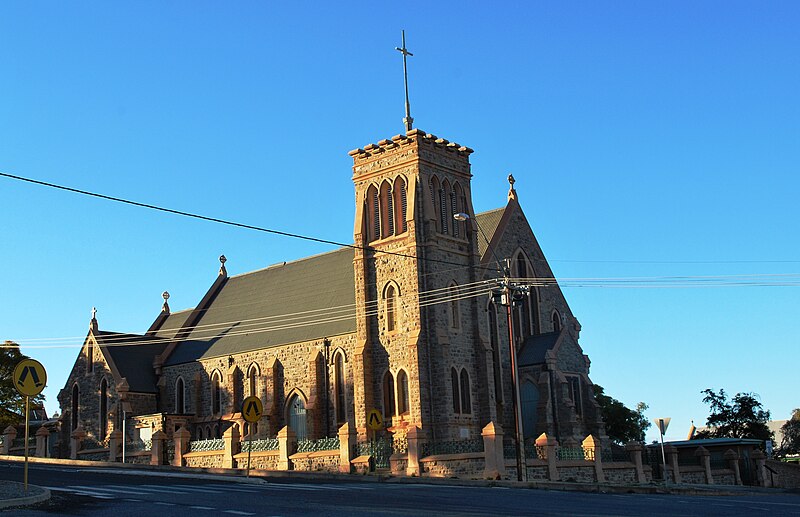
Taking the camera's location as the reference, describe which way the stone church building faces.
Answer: facing the viewer and to the right of the viewer

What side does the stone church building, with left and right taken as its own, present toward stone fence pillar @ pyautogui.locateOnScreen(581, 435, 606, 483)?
front

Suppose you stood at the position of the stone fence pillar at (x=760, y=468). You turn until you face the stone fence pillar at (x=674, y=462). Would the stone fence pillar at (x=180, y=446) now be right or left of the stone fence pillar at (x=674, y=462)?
right

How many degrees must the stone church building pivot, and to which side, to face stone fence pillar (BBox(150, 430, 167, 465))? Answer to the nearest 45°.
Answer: approximately 135° to its right

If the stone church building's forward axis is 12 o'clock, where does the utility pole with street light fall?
The utility pole with street light is roughly at 1 o'clock from the stone church building.

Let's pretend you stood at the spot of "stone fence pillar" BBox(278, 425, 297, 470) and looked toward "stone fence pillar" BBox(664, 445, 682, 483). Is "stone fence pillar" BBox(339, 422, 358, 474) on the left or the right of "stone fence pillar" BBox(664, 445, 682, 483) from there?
right

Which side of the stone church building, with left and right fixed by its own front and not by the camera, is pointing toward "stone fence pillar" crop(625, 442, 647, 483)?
front

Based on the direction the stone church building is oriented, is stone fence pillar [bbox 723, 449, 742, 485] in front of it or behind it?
in front

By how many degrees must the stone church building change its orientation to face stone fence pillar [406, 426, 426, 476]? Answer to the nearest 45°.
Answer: approximately 45° to its right

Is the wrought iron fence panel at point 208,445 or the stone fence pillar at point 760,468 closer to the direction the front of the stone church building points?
the stone fence pillar

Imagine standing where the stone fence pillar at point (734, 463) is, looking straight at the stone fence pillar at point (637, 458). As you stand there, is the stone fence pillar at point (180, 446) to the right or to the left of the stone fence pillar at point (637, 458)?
right
